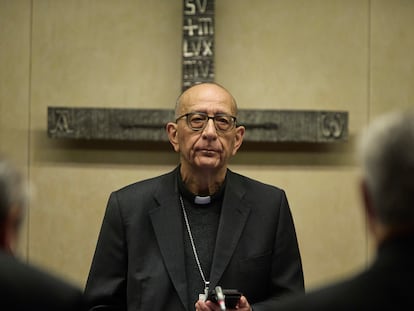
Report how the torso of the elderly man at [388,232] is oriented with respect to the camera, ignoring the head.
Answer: away from the camera

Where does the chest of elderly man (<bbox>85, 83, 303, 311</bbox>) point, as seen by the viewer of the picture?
toward the camera

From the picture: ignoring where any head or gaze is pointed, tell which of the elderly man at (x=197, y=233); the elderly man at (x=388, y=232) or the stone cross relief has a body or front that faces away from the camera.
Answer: the elderly man at (x=388, y=232)

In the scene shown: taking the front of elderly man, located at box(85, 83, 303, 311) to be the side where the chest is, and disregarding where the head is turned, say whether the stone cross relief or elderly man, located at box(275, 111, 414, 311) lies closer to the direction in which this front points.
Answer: the elderly man

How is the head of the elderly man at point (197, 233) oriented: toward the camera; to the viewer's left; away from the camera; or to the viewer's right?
toward the camera

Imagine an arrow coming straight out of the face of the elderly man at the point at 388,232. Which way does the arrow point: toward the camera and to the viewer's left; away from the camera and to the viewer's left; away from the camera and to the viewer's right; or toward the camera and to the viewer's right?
away from the camera and to the viewer's left

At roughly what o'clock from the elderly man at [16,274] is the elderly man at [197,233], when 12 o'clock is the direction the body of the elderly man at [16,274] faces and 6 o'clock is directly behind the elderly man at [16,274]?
the elderly man at [197,233] is roughly at 1 o'clock from the elderly man at [16,274].

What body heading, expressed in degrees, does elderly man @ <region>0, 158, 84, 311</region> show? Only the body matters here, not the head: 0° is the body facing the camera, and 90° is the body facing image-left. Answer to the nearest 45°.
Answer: approximately 180°

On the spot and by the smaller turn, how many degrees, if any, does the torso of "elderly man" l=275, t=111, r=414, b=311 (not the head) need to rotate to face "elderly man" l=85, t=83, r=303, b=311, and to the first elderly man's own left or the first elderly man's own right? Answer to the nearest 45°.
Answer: approximately 45° to the first elderly man's own left

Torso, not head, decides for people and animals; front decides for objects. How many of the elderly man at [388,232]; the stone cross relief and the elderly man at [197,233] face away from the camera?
1

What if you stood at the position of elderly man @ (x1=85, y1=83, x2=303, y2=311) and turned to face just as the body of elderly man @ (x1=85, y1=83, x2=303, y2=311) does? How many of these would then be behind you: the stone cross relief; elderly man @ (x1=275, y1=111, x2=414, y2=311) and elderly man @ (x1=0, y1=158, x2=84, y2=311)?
1

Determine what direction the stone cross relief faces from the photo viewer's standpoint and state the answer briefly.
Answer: facing the viewer

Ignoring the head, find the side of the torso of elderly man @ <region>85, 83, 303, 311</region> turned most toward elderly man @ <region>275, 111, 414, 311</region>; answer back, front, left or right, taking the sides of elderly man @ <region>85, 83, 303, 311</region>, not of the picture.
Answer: front

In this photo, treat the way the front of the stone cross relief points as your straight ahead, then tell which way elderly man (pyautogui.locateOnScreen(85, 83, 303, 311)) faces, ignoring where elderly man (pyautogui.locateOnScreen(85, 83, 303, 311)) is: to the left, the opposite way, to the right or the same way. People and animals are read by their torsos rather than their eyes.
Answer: the same way

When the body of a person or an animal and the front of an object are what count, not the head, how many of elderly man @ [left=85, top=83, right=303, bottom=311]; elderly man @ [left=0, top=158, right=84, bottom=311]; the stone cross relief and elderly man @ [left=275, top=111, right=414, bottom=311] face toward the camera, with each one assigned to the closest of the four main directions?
2

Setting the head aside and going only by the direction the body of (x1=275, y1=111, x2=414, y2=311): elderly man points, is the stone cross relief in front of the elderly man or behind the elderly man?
in front

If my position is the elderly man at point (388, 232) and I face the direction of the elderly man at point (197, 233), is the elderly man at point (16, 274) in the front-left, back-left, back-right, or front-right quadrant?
front-left

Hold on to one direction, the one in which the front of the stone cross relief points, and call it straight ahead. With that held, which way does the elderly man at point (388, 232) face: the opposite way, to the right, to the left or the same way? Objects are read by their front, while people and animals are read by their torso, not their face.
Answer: the opposite way

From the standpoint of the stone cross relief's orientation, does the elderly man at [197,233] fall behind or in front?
in front
